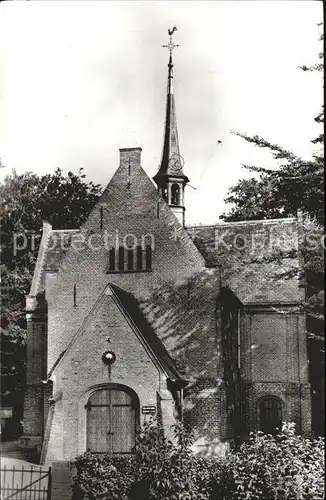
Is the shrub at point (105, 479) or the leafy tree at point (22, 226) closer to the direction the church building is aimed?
the shrub

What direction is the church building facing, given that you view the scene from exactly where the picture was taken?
facing the viewer

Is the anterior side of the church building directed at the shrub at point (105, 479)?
yes

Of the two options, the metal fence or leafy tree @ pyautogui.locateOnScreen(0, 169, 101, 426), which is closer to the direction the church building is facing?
the metal fence

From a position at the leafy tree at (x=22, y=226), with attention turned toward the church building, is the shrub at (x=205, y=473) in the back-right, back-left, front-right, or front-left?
front-right

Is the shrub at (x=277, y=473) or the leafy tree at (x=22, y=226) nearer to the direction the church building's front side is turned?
the shrub

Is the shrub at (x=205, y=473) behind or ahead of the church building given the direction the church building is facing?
ahead

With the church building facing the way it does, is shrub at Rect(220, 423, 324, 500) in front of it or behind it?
in front

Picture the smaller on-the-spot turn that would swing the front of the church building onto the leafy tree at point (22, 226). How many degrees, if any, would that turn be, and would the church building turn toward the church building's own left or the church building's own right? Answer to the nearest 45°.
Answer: approximately 135° to the church building's own right
